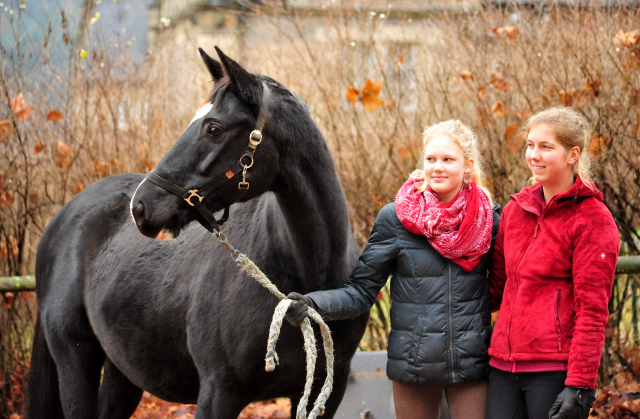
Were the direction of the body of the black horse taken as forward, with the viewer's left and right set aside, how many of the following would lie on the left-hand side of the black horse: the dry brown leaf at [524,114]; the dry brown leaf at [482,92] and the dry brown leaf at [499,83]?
3

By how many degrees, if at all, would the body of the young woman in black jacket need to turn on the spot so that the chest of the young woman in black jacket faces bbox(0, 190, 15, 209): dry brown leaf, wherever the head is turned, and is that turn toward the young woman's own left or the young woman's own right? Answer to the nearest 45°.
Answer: approximately 135° to the young woman's own right

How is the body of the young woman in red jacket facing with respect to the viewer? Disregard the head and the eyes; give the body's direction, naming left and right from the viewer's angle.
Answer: facing the viewer and to the left of the viewer

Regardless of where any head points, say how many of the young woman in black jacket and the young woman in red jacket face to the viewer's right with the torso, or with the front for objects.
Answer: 0

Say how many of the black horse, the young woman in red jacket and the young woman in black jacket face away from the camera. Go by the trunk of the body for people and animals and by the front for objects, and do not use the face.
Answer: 0

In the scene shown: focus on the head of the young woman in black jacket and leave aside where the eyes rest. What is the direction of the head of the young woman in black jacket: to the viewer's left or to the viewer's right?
to the viewer's left

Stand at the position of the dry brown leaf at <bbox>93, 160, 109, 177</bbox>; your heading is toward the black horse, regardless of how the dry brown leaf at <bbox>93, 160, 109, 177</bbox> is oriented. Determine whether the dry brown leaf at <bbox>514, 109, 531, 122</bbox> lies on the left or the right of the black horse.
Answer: left

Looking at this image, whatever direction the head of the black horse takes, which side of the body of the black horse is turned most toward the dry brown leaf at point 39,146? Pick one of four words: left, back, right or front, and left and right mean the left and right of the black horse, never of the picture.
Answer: back

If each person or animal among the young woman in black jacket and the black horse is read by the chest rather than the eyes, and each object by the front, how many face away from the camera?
0

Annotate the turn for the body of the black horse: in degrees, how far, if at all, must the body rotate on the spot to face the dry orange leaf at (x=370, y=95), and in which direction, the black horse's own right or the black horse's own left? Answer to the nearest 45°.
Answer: approximately 90° to the black horse's own left

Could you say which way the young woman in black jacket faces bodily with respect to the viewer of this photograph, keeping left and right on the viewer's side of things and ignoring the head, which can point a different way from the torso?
facing the viewer

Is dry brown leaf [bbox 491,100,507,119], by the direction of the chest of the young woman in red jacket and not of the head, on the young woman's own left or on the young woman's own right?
on the young woman's own right

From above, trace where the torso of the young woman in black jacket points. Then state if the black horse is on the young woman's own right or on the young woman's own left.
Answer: on the young woman's own right

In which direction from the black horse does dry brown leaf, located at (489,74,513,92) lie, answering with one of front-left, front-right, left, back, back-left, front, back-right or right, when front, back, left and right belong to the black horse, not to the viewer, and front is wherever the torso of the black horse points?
left

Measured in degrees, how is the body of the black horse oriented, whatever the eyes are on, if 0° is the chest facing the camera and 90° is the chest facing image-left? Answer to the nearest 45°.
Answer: approximately 315°

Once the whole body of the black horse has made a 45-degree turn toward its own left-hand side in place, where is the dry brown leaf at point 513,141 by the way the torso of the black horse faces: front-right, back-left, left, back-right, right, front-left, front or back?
front-left
